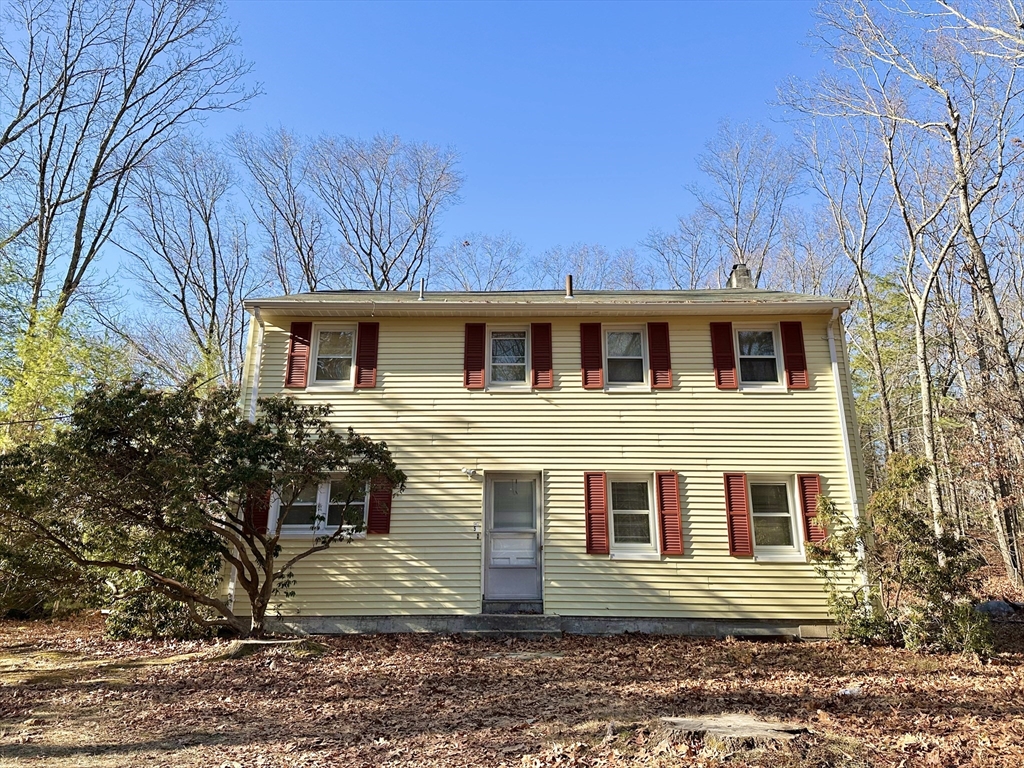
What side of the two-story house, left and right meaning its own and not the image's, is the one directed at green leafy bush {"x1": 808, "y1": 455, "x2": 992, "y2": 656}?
left

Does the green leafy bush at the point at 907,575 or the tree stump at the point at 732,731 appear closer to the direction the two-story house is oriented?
the tree stump

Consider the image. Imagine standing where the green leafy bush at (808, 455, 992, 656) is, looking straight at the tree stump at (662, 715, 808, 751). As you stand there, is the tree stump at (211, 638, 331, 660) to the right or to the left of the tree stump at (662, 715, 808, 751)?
right

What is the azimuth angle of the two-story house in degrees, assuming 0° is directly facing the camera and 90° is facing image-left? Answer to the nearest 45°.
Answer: approximately 0°

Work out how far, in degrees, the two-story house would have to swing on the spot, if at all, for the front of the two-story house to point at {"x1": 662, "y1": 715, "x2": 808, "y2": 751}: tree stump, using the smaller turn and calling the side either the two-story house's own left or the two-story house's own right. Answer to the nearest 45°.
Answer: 0° — it already faces it

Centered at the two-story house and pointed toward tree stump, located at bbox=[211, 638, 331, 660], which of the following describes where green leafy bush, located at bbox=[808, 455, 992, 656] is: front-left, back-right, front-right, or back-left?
back-left

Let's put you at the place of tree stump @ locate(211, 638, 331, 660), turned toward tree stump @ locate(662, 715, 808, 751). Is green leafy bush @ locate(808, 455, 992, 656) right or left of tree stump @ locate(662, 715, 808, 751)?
left

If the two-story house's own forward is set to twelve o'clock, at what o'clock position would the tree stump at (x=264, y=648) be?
The tree stump is roughly at 2 o'clock from the two-story house.
